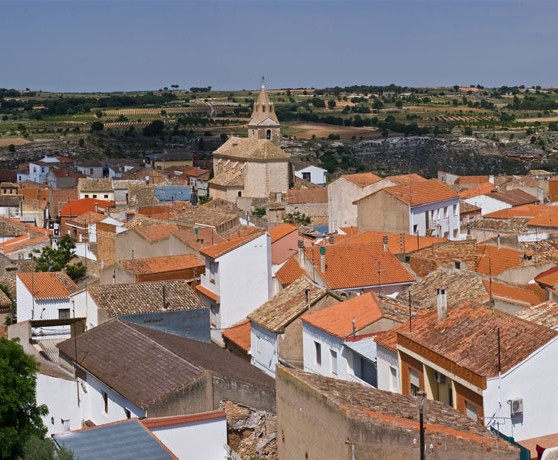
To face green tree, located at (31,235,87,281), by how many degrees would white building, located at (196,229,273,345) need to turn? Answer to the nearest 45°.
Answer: approximately 90° to its right

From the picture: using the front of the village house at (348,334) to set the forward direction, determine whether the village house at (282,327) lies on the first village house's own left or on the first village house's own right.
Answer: on the first village house's own right

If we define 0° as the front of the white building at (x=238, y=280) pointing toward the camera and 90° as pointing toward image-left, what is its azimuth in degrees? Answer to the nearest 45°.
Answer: approximately 45°

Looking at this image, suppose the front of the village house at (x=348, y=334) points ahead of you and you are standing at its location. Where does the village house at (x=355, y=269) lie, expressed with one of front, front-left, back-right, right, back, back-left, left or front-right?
back-right

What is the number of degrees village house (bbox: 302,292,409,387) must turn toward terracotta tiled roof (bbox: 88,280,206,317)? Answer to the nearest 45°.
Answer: approximately 90° to its right

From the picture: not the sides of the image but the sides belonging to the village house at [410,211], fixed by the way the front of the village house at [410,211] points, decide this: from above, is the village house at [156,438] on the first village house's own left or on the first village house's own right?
on the first village house's own right

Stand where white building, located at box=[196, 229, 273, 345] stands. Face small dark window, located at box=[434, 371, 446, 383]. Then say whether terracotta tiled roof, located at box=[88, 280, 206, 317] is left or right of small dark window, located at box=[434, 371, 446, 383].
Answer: right
